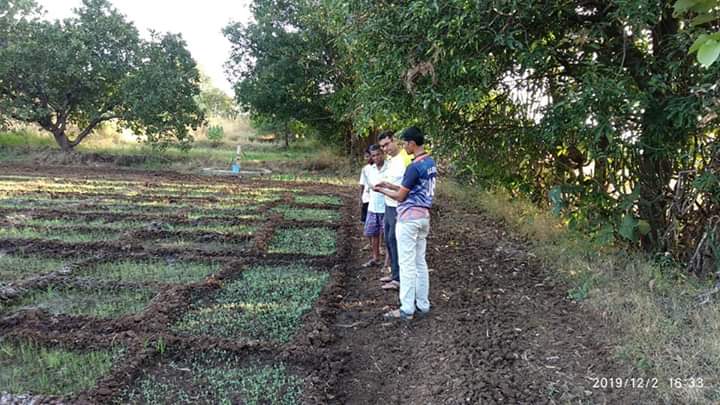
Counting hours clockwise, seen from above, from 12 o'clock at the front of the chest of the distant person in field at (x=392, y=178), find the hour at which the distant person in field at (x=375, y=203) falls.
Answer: the distant person in field at (x=375, y=203) is roughly at 4 o'clock from the distant person in field at (x=392, y=178).

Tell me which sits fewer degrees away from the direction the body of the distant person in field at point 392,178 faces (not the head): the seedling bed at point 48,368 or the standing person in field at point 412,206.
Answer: the seedling bed

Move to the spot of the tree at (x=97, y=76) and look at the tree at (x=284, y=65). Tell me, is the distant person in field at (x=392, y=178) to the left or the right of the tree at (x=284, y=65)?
right

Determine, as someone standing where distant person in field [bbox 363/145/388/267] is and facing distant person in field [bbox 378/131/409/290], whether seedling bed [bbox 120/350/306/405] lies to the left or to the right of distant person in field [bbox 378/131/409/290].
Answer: right

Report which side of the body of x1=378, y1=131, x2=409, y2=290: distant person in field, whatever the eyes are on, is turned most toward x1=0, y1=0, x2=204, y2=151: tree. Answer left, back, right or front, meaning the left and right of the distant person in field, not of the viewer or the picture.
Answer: right

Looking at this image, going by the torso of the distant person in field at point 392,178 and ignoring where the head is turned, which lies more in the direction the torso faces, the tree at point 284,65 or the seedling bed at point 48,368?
the seedling bed

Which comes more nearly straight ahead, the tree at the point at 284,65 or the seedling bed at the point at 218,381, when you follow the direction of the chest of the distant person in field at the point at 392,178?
the seedling bed

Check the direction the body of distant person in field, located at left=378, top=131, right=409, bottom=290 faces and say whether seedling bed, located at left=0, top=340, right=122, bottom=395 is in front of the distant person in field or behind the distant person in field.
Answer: in front

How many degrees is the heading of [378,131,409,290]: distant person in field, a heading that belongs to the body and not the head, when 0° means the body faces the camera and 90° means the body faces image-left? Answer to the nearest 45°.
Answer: approximately 45°

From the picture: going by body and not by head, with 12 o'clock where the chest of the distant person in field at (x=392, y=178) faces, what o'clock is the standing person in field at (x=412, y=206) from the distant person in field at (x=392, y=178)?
the standing person in field at (x=412, y=206) is roughly at 10 o'clock from the distant person in field at (x=392, y=178).

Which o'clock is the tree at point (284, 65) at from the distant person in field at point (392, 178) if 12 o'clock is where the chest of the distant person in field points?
The tree is roughly at 4 o'clock from the distant person in field.
